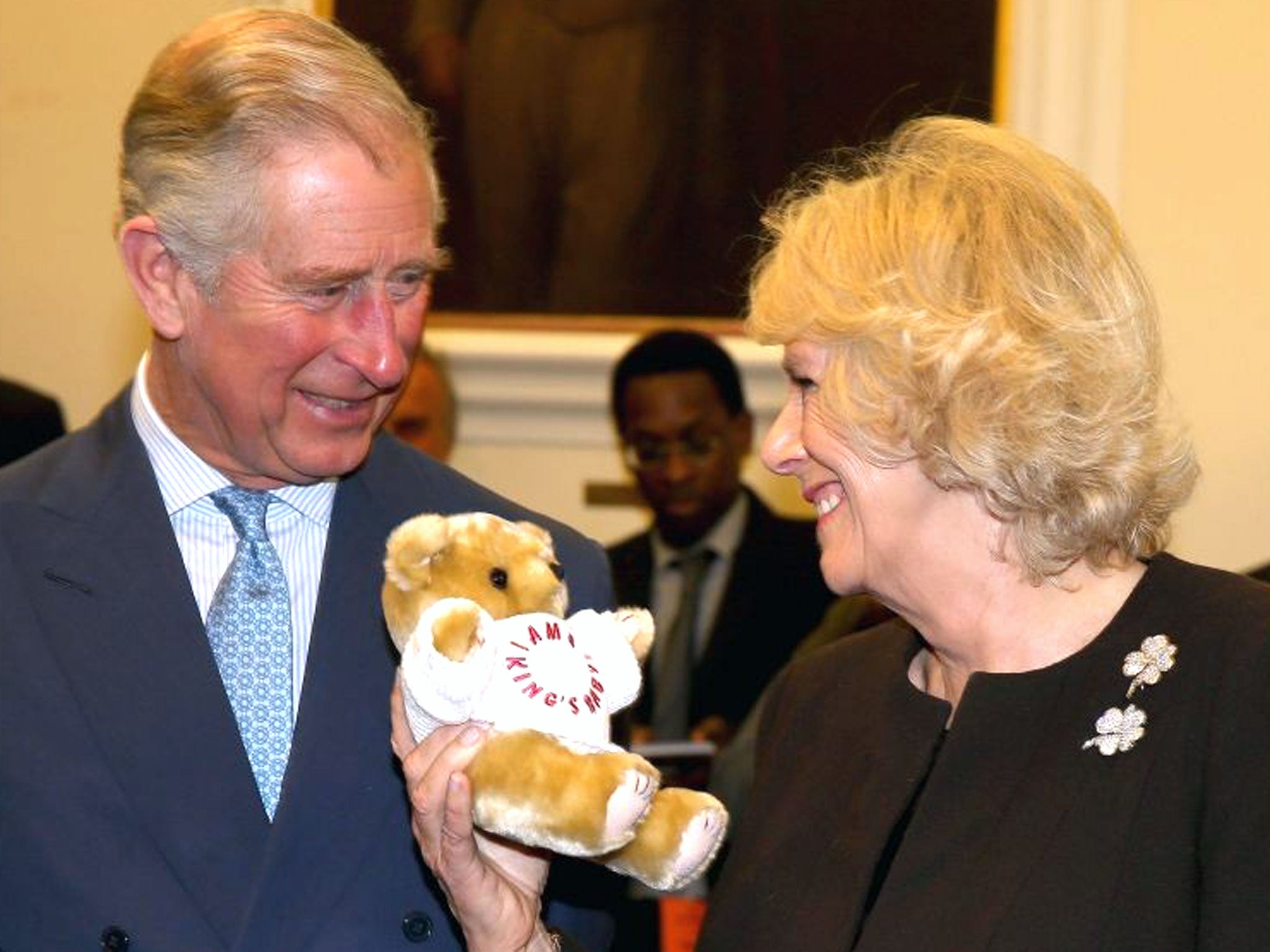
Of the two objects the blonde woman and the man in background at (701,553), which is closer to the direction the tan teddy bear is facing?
the blonde woman

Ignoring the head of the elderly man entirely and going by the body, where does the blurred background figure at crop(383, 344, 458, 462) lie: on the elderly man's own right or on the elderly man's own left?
on the elderly man's own left

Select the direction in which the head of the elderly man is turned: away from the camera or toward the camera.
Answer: toward the camera

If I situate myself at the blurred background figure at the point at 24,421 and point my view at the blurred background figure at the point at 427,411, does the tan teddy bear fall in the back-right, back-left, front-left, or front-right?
front-right

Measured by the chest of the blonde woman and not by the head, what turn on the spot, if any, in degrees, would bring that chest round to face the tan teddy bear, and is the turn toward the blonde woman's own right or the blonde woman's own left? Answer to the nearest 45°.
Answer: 0° — they already face it

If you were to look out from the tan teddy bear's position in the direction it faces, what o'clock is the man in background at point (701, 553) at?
The man in background is roughly at 8 o'clock from the tan teddy bear.

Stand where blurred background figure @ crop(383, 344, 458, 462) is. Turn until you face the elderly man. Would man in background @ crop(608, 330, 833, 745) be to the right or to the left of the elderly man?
left

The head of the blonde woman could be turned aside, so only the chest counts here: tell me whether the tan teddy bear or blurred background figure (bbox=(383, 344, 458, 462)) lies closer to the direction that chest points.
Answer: the tan teddy bear

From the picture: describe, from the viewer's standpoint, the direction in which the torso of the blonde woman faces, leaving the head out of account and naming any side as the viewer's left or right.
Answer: facing the viewer and to the left of the viewer

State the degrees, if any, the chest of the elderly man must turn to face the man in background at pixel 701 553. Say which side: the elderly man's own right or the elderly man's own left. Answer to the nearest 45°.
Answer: approximately 90° to the elderly man's own left

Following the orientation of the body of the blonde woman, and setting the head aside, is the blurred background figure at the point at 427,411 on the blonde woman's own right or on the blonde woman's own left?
on the blonde woman's own right

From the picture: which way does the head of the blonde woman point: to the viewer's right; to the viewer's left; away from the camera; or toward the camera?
to the viewer's left

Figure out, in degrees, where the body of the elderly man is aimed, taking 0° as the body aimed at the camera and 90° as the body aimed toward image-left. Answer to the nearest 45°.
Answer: approximately 315°

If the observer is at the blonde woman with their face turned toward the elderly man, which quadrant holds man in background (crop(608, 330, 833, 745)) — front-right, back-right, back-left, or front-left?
front-right

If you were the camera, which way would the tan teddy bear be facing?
facing the viewer and to the right of the viewer
